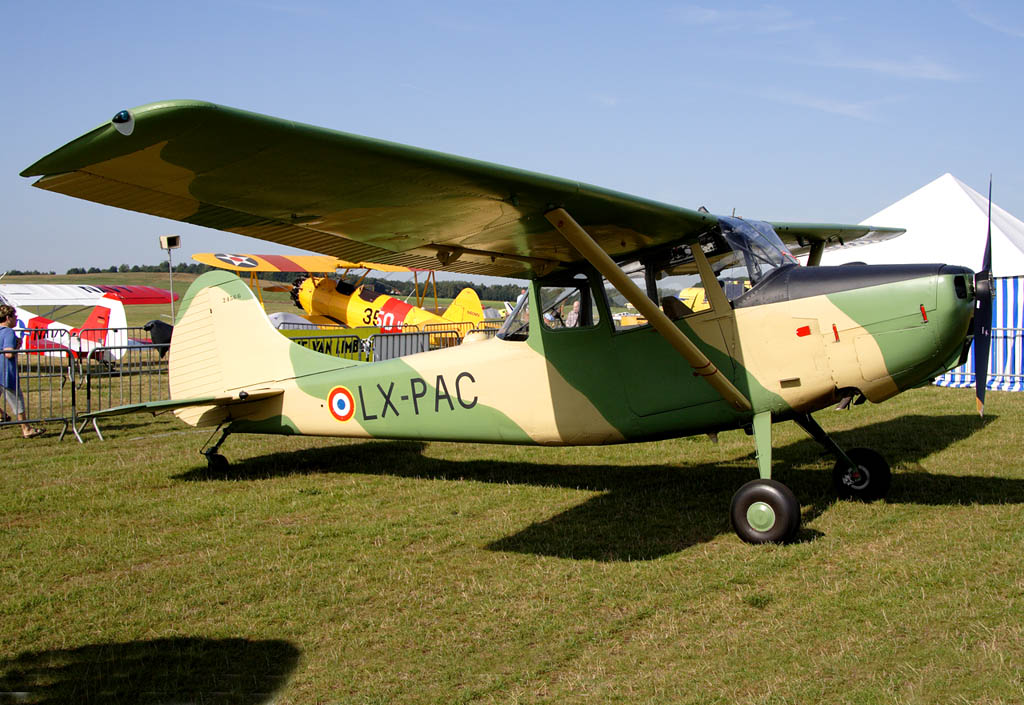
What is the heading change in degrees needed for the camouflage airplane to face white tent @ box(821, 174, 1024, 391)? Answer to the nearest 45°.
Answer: approximately 90° to its left

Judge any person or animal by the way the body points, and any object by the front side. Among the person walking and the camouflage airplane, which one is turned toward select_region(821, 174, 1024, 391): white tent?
the person walking

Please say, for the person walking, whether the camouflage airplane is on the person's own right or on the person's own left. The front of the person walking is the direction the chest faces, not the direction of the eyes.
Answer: on the person's own right

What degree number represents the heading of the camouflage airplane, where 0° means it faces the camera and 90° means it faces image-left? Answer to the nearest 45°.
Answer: approximately 315°

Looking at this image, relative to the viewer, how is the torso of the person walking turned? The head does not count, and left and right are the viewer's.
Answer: facing to the right of the viewer

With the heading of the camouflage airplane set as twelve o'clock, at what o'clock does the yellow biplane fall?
The yellow biplane is roughly at 7 o'clock from the camouflage airplane.

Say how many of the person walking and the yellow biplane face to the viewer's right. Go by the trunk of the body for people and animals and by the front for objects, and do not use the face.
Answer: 1

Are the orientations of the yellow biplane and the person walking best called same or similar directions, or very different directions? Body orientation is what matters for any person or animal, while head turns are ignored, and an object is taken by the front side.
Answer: very different directions

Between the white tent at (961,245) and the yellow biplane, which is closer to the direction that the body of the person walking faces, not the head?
the white tent

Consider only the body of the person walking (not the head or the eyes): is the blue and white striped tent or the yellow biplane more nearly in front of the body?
the blue and white striped tent
